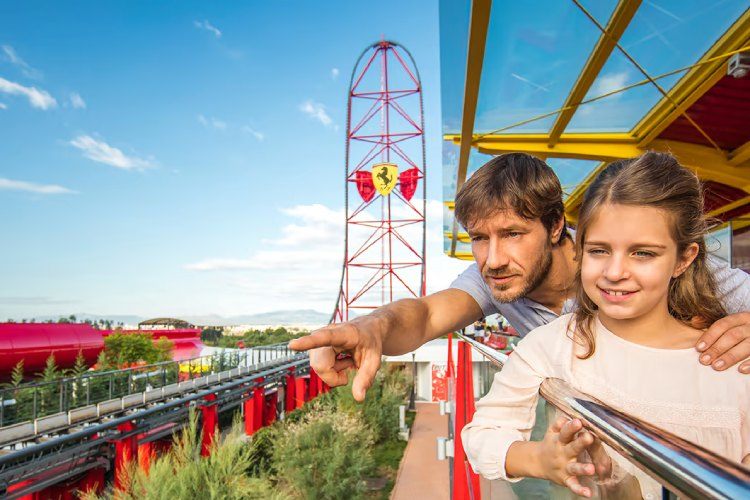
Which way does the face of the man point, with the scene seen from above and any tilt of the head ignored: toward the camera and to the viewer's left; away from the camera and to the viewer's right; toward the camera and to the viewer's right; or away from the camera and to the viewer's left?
toward the camera and to the viewer's left

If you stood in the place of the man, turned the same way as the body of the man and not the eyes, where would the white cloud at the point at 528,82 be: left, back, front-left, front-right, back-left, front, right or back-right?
back-right

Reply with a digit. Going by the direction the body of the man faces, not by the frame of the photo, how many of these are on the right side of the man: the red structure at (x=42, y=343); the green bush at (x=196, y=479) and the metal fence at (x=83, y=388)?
3

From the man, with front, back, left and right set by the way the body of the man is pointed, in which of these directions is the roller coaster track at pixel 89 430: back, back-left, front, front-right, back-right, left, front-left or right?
right

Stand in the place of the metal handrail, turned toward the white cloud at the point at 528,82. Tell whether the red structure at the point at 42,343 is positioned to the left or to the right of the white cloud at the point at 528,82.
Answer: left

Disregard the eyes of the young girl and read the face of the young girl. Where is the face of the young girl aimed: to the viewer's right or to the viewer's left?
to the viewer's left

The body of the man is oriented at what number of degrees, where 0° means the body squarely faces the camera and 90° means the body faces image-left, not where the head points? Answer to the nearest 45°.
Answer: approximately 45°

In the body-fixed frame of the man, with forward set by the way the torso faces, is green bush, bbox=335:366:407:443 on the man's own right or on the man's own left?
on the man's own right

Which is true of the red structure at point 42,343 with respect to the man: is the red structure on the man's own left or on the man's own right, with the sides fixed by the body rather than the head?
on the man's own right

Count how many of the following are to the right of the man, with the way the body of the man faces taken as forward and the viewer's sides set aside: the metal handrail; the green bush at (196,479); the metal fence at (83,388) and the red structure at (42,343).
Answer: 3

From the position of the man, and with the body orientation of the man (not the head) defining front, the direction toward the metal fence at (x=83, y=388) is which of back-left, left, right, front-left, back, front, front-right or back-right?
right
